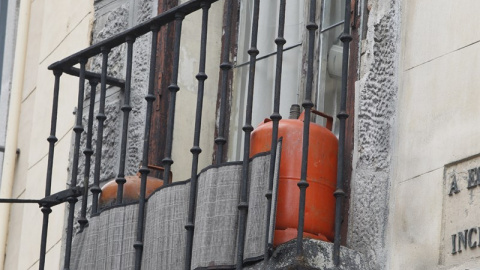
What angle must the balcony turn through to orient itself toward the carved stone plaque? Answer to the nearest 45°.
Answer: approximately 90° to its left

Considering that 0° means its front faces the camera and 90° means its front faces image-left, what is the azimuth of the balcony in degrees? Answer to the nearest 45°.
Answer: approximately 45°

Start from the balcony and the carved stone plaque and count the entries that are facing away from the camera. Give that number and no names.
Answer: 0

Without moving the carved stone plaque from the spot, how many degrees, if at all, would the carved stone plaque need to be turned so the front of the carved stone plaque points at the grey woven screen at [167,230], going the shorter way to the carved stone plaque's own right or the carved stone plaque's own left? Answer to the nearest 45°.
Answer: approximately 90° to the carved stone plaque's own right

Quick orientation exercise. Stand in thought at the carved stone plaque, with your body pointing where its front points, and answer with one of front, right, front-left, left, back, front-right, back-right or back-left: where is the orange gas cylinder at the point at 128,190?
right

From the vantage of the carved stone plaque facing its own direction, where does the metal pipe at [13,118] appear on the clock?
The metal pipe is roughly at 3 o'clock from the carved stone plaque.

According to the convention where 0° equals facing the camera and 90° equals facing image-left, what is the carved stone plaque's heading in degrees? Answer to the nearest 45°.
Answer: approximately 45°

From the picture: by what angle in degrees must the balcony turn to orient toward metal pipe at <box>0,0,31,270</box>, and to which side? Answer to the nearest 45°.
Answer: approximately 90° to its right
